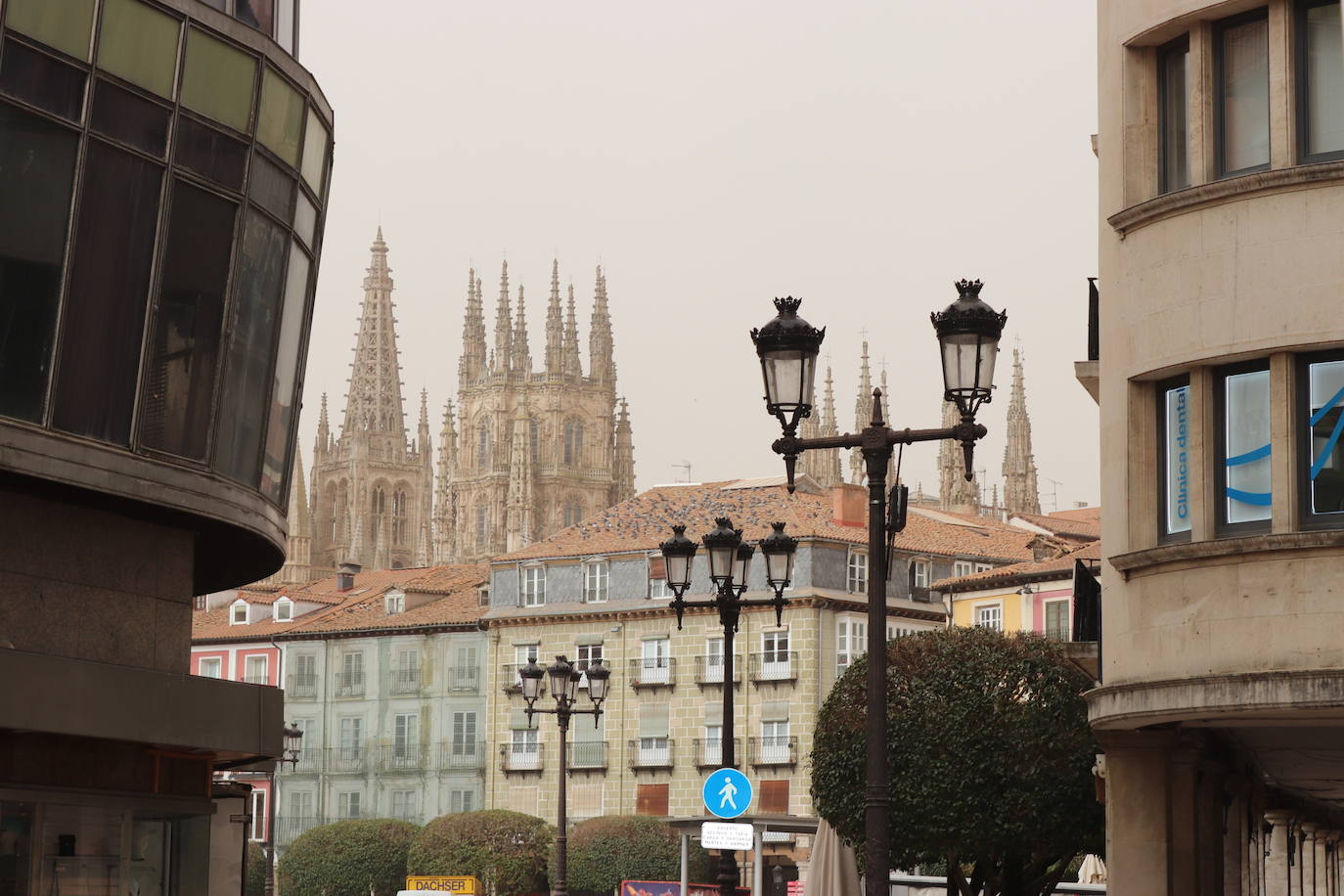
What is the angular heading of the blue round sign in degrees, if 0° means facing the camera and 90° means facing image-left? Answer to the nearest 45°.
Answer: approximately 0°

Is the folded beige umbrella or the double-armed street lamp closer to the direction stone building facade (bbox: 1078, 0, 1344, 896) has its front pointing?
the double-armed street lamp

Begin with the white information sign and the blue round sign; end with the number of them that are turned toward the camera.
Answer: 2

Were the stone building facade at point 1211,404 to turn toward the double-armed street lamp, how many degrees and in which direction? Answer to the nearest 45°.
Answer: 0° — it already faces it

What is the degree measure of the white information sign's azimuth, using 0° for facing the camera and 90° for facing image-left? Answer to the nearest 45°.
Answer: approximately 0°

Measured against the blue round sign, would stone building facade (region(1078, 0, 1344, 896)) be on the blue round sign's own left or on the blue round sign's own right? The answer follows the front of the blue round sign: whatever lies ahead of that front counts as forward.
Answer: on the blue round sign's own left

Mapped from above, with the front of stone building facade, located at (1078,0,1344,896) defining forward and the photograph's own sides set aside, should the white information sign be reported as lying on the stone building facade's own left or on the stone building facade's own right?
on the stone building facade's own right
